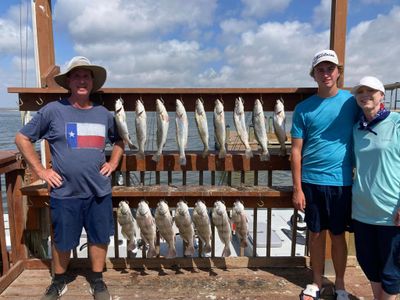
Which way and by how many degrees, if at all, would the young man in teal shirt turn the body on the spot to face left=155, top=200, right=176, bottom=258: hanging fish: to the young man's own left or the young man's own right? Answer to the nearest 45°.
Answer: approximately 90° to the young man's own right

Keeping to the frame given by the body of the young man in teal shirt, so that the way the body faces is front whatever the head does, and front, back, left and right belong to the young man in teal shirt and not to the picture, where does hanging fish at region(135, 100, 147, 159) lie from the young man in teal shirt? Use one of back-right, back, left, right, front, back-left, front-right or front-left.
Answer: right

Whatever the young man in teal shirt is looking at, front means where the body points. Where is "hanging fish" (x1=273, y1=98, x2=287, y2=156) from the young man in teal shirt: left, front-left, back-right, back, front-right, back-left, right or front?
back-right

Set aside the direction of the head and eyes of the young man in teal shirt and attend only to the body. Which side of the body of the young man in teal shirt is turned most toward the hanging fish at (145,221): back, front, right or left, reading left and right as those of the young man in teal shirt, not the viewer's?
right

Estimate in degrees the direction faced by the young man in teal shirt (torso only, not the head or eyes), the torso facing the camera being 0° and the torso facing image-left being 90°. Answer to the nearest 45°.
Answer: approximately 0°

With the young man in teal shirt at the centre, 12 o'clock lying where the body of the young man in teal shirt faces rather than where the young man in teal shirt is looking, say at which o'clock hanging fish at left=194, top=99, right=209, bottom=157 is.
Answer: The hanging fish is roughly at 3 o'clock from the young man in teal shirt.

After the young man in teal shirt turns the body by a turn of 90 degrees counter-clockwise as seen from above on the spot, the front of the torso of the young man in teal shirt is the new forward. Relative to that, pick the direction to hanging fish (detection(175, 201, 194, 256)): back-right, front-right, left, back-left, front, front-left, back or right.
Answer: back

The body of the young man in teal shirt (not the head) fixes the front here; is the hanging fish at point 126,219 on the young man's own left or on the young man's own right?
on the young man's own right

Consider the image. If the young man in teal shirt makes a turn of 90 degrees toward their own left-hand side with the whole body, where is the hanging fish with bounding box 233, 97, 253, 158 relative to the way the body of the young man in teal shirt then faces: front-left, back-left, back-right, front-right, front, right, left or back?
back

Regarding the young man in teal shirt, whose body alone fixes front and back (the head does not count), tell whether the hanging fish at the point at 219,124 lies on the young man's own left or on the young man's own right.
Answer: on the young man's own right

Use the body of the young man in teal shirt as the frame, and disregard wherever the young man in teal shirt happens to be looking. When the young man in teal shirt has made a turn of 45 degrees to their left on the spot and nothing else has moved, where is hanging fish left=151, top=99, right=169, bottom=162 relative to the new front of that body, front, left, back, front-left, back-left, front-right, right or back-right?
back-right

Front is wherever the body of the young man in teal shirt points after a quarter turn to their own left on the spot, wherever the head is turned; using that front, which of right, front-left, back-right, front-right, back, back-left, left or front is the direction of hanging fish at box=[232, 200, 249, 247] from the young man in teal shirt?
back

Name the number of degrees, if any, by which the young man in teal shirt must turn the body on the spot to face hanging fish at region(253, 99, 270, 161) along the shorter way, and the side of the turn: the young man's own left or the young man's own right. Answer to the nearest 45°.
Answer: approximately 90° to the young man's own right

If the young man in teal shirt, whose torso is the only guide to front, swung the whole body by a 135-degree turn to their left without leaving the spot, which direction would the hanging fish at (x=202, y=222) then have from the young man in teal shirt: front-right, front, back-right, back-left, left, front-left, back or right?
back-left

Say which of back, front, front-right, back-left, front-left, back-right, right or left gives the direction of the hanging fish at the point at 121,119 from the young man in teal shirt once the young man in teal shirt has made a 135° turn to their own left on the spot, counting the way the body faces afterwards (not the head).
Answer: back-left
